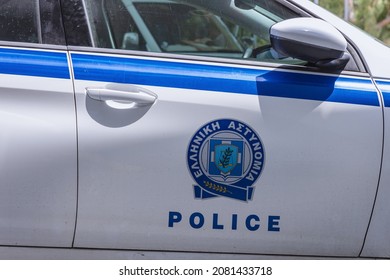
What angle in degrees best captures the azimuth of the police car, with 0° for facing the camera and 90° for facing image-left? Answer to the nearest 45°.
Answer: approximately 270°
